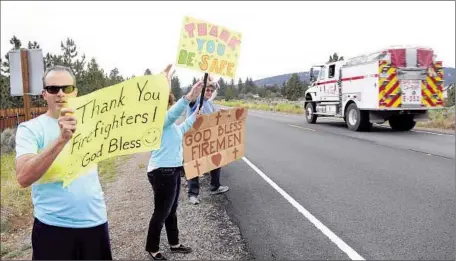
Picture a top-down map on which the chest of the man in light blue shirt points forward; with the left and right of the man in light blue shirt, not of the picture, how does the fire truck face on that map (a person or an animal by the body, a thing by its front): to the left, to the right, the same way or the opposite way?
the opposite way

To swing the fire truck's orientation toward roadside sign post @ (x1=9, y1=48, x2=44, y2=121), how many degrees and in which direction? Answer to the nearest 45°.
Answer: approximately 90° to its left

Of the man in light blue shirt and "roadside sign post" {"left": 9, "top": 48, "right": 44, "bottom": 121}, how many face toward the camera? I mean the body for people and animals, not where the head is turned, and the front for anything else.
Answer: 1

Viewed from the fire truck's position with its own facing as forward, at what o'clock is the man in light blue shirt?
The man in light blue shirt is roughly at 8 o'clock from the fire truck.

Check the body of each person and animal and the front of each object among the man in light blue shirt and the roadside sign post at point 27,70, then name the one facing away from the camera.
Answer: the roadside sign post

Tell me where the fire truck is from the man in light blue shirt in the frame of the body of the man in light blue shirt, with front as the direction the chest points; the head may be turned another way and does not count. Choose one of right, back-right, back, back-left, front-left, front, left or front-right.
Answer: back-left

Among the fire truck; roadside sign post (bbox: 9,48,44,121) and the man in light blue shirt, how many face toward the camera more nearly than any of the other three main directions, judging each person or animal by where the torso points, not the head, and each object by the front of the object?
1

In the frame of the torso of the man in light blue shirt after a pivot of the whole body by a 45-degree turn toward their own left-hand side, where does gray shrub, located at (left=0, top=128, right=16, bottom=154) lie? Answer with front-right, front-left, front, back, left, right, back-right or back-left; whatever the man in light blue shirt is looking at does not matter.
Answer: back-left

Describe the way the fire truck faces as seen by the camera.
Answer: facing away from the viewer and to the left of the viewer

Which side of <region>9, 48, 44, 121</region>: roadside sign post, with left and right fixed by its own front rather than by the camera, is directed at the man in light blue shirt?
back
